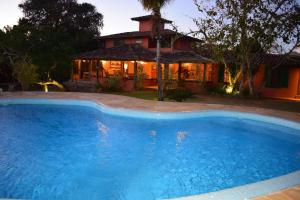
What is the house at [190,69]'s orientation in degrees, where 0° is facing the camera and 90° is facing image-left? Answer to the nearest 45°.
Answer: approximately 0°

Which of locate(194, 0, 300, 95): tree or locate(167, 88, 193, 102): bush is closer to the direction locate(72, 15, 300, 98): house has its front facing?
the bush

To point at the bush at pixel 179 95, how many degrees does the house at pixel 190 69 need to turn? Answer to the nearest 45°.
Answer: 0° — it already faces it

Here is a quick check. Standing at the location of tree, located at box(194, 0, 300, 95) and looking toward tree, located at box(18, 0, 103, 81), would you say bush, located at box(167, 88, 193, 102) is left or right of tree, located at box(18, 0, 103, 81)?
left

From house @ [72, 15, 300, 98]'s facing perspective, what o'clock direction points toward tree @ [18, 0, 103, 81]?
The tree is roughly at 4 o'clock from the house.
